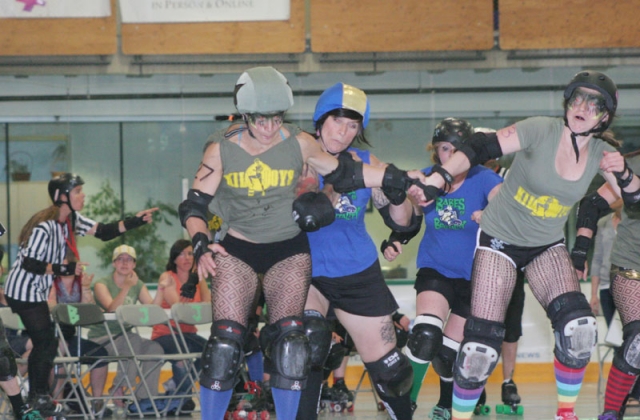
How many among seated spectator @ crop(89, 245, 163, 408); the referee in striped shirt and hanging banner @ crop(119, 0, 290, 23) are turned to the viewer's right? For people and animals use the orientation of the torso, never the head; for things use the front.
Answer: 1

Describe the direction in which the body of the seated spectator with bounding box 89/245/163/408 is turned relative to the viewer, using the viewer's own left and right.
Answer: facing the viewer

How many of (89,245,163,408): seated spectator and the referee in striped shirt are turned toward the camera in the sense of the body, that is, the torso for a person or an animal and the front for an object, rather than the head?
1

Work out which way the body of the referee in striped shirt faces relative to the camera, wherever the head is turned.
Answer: to the viewer's right

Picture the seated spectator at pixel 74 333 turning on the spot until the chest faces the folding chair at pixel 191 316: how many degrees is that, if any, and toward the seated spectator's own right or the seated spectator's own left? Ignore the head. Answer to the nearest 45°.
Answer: approximately 90° to the seated spectator's own left

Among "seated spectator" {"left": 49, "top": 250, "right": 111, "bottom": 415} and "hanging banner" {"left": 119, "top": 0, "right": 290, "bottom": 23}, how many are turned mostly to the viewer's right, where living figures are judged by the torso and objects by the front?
0

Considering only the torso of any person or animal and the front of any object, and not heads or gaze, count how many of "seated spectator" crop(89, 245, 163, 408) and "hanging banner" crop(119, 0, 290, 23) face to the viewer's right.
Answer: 0

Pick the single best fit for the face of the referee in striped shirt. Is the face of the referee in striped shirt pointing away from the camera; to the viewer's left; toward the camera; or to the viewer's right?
to the viewer's right

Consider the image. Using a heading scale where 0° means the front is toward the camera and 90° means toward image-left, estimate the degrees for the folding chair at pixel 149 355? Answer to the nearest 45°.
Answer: approximately 315°

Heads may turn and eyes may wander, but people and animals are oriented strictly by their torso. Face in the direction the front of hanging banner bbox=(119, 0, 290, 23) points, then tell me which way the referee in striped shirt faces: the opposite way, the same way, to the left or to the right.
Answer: to the left

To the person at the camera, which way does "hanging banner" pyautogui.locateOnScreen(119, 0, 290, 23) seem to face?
facing the viewer

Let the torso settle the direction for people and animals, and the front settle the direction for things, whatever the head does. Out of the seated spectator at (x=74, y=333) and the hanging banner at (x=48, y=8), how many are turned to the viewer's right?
0
